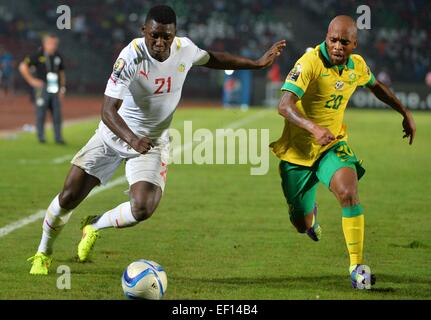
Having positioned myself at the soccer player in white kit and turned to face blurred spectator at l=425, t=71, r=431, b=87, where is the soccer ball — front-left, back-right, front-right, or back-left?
back-right

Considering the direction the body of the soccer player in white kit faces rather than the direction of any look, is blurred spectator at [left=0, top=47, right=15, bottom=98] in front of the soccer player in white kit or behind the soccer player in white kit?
behind

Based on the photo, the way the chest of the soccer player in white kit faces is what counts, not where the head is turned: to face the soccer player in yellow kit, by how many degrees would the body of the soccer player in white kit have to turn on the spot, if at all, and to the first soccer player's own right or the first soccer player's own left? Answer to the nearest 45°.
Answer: approximately 90° to the first soccer player's own left

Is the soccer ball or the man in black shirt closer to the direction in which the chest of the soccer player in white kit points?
the soccer ball

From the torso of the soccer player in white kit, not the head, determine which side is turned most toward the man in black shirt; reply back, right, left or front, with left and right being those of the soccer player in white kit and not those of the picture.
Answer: back

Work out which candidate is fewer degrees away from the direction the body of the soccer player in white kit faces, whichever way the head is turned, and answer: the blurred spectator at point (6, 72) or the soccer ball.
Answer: the soccer ball

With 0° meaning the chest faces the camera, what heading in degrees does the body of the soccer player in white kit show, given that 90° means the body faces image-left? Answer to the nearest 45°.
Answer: approximately 0°

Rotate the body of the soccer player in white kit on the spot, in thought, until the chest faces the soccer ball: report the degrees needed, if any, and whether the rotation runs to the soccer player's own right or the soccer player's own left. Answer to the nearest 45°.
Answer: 0° — they already face it
